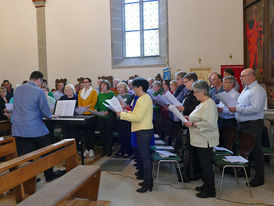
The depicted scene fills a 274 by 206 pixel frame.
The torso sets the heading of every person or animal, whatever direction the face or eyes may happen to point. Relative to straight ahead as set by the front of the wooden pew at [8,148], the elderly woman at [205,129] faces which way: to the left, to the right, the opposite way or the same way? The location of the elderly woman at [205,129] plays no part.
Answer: the opposite way

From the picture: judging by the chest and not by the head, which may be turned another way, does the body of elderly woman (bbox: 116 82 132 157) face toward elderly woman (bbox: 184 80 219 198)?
no

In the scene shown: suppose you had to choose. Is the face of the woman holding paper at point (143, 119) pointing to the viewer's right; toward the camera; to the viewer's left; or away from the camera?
to the viewer's left

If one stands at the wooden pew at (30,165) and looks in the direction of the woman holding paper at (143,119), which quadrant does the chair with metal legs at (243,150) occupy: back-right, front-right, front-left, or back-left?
front-right

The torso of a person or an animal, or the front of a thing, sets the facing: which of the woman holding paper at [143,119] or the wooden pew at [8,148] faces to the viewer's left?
the woman holding paper

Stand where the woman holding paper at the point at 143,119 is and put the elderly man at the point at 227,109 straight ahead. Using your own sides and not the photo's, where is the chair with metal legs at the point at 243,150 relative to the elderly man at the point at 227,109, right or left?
right

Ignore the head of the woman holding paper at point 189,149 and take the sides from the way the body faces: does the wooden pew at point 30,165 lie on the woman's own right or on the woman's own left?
on the woman's own left

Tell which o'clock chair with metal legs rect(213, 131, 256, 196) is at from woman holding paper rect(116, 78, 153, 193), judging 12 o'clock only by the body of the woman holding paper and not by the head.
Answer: The chair with metal legs is roughly at 6 o'clock from the woman holding paper.

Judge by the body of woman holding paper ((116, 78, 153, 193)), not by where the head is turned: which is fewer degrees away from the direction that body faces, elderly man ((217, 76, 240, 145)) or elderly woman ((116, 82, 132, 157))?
the elderly woman

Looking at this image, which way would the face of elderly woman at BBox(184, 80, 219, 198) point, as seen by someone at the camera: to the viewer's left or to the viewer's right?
to the viewer's left

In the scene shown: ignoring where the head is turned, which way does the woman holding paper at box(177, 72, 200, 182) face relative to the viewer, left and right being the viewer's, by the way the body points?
facing to the left of the viewer
